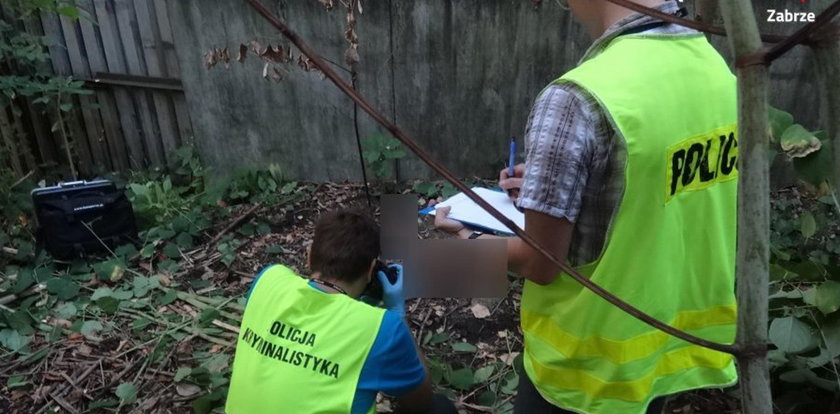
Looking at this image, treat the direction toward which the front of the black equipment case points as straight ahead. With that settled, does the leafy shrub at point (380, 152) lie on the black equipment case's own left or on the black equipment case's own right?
on the black equipment case's own left

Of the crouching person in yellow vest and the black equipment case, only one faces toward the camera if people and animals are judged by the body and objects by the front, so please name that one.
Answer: the black equipment case

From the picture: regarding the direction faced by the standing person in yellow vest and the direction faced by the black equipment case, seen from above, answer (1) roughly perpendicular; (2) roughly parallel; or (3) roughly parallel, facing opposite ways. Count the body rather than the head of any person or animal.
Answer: roughly parallel, facing opposite ways

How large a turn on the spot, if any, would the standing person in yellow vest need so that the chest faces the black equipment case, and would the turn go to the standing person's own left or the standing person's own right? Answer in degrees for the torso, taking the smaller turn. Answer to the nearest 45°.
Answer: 0° — they already face it

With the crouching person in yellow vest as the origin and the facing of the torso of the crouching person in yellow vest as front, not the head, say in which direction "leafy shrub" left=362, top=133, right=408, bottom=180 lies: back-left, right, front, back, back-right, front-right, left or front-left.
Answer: front-left

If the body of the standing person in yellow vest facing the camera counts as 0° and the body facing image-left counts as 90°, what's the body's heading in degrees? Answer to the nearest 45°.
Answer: approximately 135°

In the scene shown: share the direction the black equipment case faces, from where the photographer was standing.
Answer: facing the viewer

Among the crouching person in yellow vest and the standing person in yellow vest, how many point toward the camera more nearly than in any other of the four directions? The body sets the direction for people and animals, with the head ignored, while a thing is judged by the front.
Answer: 0

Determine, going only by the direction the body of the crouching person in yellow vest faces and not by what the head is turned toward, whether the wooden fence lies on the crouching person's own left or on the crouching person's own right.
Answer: on the crouching person's own left

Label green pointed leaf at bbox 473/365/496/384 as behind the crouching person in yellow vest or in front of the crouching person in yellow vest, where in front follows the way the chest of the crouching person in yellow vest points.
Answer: in front

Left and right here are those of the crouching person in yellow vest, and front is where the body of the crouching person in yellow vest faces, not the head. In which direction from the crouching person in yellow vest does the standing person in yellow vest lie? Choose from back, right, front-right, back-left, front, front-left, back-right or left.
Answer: right

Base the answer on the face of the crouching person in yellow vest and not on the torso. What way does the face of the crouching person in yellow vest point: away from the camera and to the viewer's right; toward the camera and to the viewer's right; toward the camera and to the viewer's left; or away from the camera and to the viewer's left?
away from the camera and to the viewer's right

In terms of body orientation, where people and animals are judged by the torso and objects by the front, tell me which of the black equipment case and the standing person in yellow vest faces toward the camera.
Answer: the black equipment case

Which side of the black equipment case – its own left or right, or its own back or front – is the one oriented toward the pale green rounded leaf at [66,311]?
front
